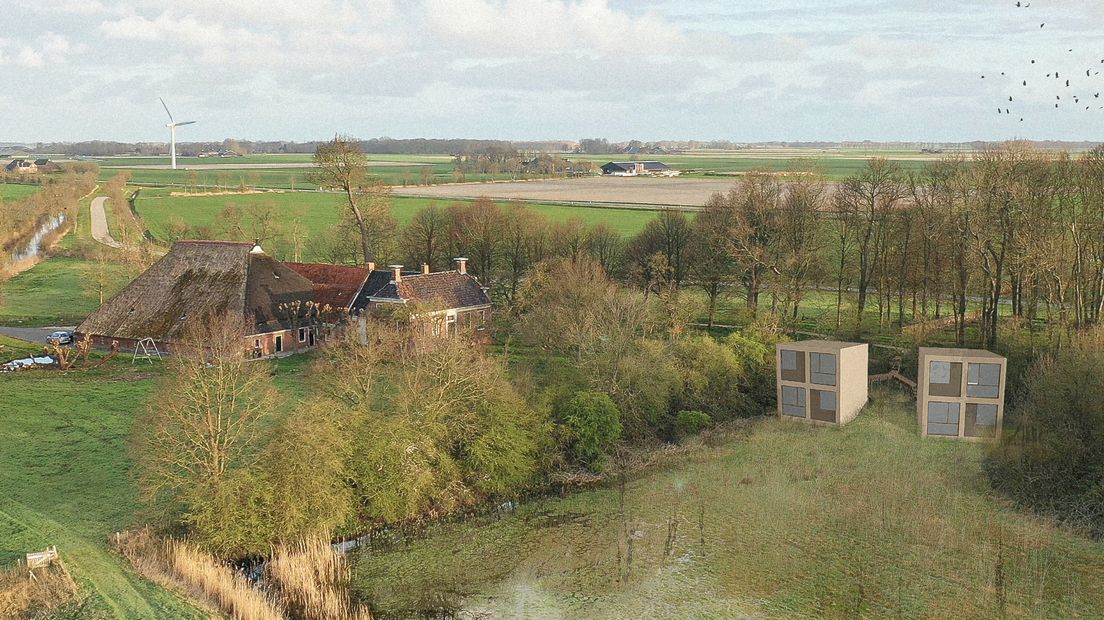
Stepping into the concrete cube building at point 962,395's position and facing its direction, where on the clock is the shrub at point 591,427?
The shrub is roughly at 2 o'clock from the concrete cube building.

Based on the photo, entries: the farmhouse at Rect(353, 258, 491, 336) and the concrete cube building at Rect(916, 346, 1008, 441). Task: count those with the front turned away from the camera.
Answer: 0

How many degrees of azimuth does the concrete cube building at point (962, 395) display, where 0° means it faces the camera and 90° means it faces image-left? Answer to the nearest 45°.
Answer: approximately 0°

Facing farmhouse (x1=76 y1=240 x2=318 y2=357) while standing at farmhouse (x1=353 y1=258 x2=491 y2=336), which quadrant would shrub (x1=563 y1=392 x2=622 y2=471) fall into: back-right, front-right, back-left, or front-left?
back-left

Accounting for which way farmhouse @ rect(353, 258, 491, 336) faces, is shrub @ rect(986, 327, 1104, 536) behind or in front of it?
in front

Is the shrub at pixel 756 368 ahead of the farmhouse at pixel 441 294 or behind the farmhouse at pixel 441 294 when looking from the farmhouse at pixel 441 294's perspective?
ahead

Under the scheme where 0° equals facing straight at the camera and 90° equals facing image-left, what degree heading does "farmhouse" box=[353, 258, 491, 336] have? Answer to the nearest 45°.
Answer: approximately 315°

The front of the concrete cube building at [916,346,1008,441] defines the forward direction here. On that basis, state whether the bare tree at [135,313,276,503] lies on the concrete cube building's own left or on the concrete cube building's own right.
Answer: on the concrete cube building's own right

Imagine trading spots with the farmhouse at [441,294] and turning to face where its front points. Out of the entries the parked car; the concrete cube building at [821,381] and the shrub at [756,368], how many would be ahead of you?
2

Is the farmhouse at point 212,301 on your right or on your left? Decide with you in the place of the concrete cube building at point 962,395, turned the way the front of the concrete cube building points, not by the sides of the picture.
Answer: on your right

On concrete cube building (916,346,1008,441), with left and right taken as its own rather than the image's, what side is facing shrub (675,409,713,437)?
right
